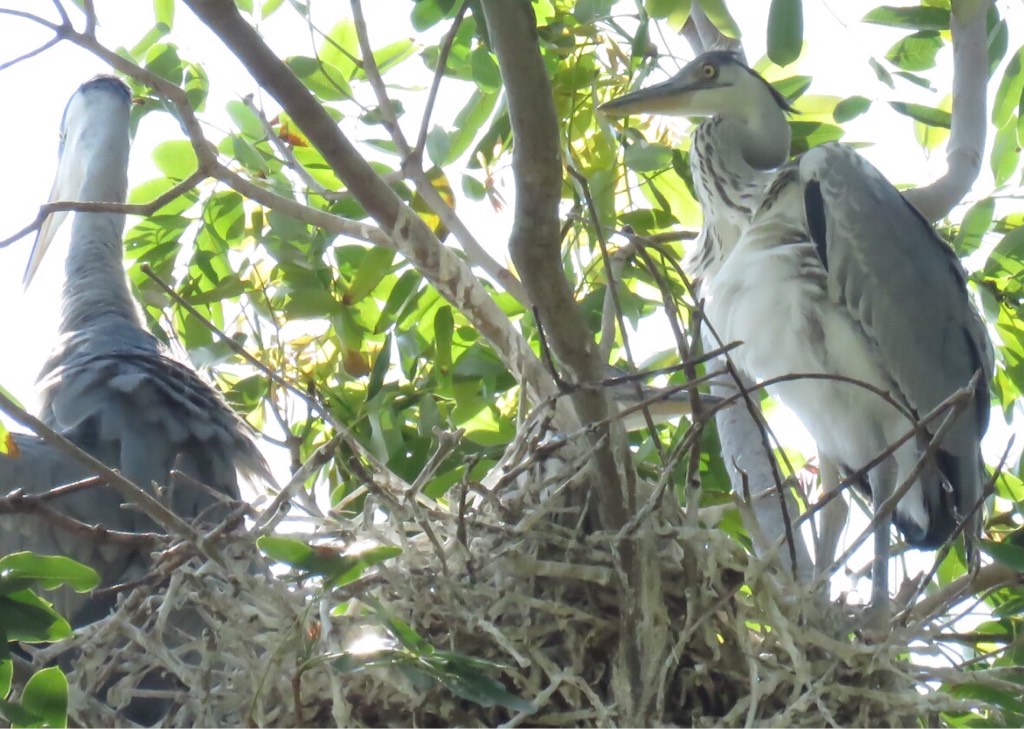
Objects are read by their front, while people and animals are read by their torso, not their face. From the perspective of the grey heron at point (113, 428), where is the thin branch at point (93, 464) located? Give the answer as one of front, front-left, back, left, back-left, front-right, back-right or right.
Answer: back-left

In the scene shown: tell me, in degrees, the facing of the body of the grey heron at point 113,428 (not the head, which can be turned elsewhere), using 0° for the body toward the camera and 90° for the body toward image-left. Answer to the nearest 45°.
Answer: approximately 135°

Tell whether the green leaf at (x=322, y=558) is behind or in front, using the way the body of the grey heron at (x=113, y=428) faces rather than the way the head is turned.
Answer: behind
